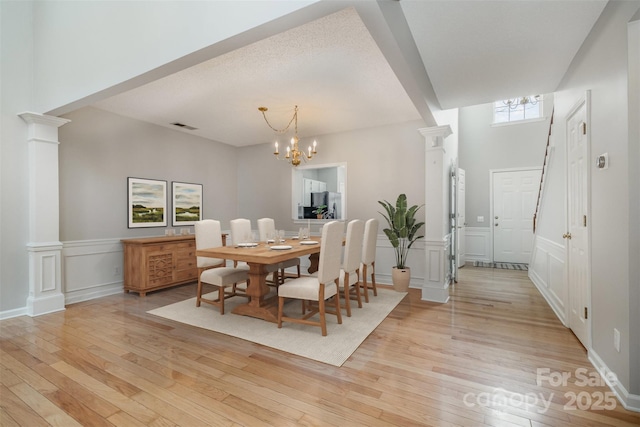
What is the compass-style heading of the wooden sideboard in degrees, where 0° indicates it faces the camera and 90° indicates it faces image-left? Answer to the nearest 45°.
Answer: approximately 315°

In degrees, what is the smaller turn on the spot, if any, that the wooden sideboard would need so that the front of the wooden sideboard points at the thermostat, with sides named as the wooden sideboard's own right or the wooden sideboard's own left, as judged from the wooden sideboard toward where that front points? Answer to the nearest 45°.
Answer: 0° — it already faces it

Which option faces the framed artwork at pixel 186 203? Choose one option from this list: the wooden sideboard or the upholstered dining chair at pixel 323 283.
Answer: the upholstered dining chair

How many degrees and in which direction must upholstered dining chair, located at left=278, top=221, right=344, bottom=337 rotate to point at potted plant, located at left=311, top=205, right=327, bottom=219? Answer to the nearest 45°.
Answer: approximately 45° to its right

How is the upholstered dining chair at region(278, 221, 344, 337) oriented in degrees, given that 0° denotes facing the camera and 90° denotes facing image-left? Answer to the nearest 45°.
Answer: approximately 135°

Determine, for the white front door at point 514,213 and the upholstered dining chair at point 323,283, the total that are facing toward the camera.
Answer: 1
